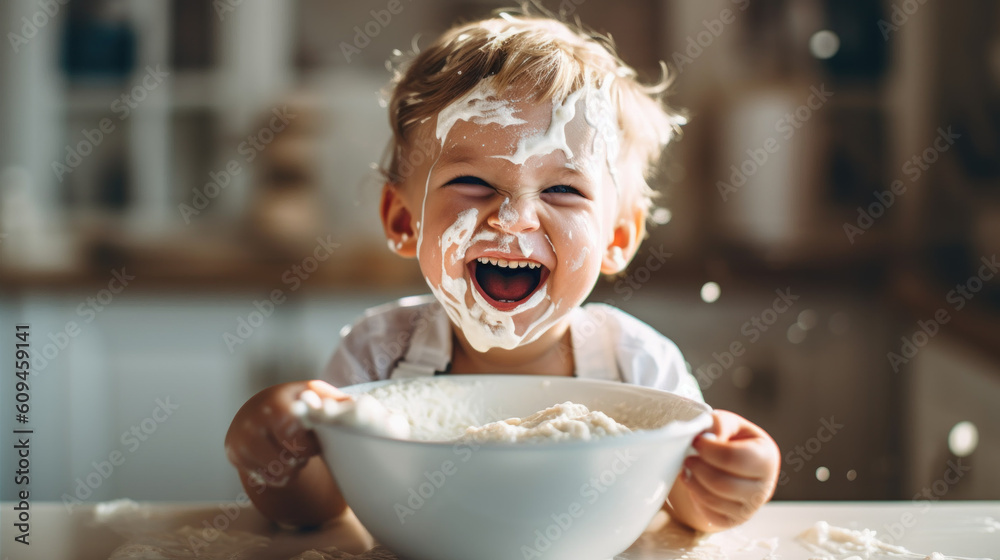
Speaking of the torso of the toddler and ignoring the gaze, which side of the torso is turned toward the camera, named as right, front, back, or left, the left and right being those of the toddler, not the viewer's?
front
